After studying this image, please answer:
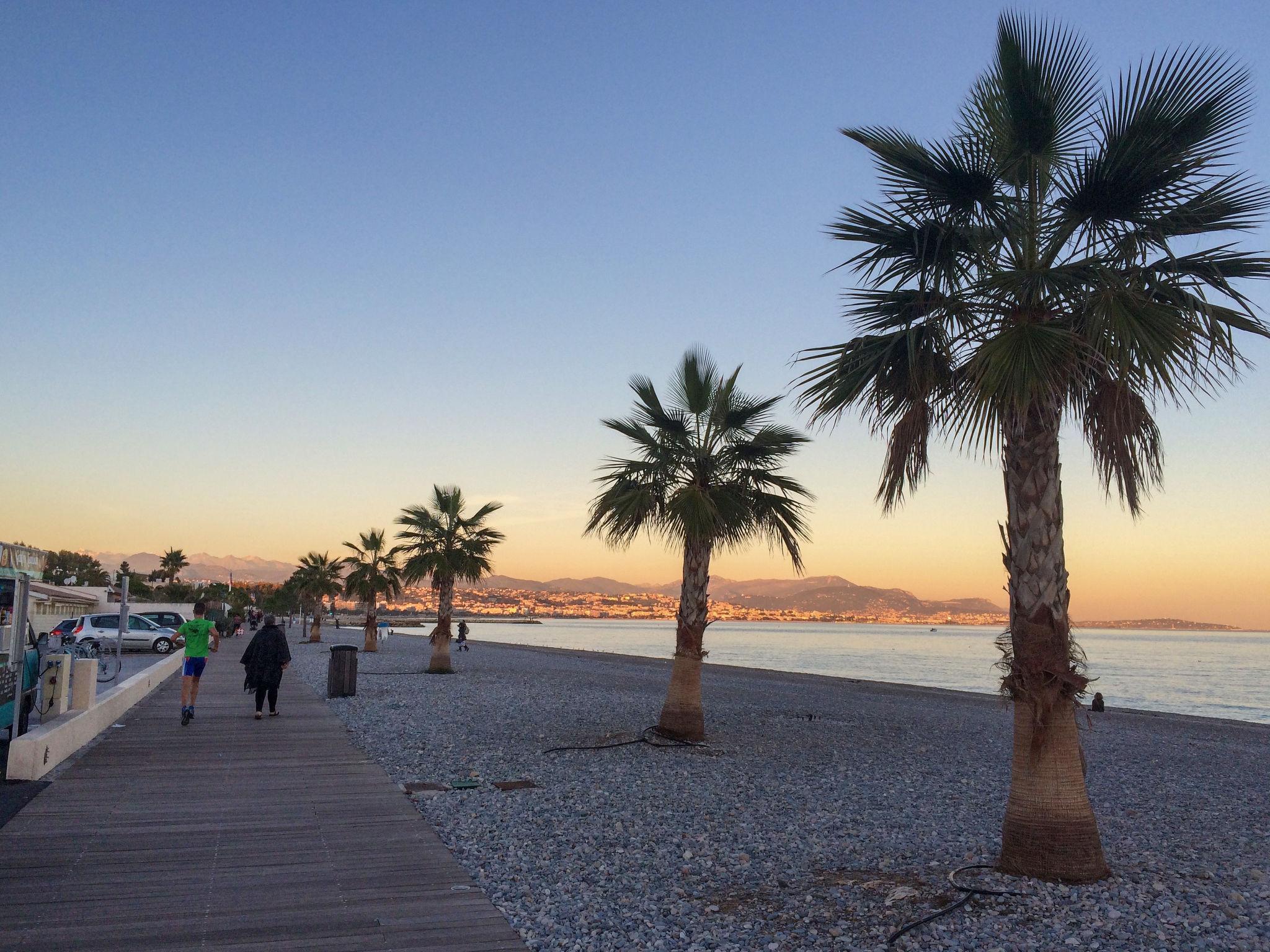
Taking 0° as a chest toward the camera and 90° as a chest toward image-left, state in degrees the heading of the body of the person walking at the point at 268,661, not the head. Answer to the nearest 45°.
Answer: approximately 180°

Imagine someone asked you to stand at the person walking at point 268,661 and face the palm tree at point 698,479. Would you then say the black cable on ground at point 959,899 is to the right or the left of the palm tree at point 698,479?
right

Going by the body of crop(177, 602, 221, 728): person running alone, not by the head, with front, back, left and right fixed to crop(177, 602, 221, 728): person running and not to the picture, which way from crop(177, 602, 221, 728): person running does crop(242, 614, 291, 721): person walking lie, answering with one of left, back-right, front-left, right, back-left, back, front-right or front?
front-right

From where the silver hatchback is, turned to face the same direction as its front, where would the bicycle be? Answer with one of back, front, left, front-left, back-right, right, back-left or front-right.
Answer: right

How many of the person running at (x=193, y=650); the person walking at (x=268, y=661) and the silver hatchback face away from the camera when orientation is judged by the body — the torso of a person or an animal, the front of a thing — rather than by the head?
2

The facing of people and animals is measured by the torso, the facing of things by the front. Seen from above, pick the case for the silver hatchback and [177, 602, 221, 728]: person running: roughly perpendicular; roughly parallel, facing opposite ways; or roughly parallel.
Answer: roughly perpendicular

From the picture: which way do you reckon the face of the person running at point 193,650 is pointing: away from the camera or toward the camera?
away from the camera

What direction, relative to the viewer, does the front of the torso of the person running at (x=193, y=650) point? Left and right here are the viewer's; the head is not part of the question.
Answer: facing away from the viewer

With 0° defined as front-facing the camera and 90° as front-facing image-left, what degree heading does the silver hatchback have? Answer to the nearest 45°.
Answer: approximately 270°

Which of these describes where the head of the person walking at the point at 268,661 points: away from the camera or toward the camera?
away from the camera

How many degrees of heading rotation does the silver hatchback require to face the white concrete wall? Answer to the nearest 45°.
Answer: approximately 90° to its right

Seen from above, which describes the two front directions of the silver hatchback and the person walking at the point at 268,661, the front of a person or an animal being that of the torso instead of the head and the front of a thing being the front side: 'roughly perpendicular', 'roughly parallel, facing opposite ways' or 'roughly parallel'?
roughly perpendicular

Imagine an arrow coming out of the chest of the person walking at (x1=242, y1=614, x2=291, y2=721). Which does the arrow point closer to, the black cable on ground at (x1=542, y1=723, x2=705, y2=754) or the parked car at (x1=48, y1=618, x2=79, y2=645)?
the parked car

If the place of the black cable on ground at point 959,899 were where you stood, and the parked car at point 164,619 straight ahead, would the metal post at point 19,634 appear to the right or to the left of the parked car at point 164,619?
left
